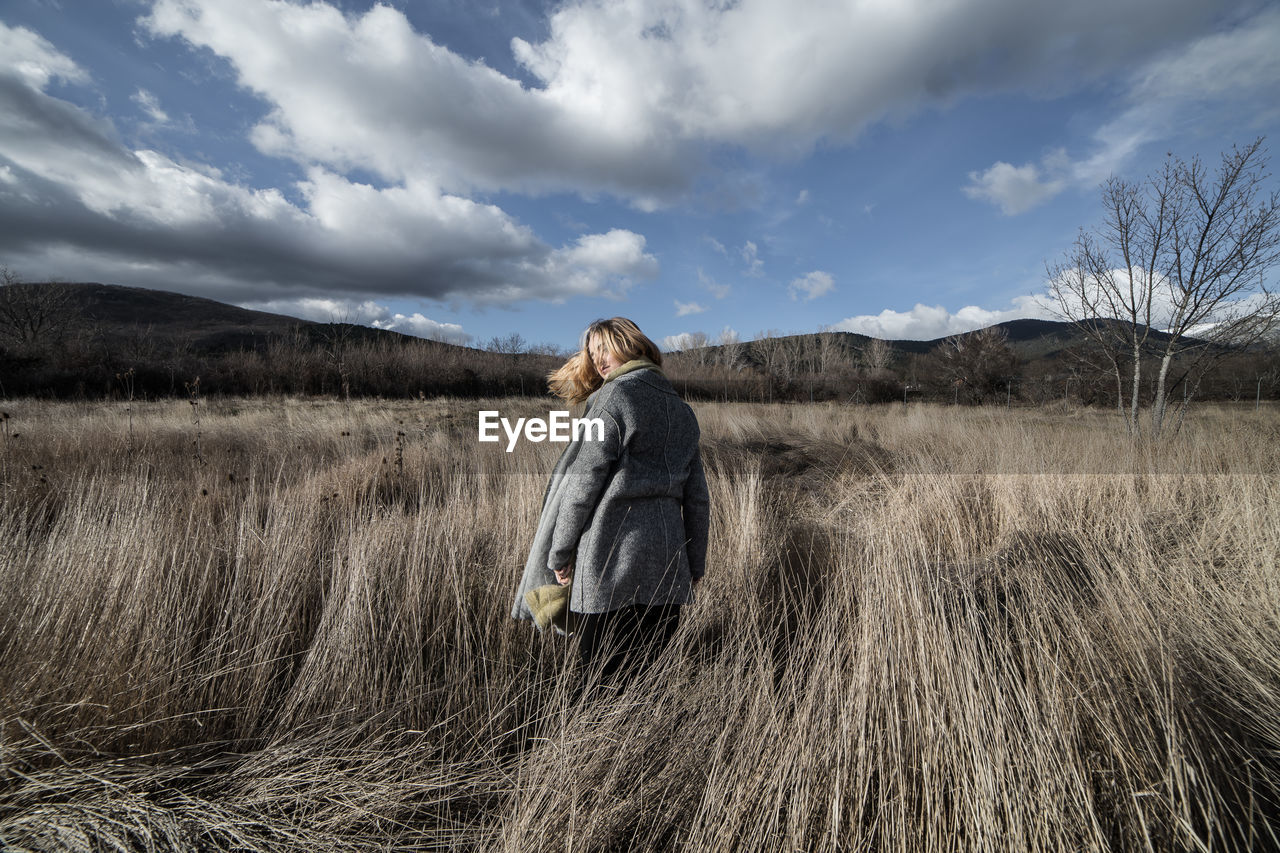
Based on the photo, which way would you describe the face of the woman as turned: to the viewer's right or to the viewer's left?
to the viewer's left

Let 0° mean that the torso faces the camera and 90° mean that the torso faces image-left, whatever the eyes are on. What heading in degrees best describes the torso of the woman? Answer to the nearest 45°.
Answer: approximately 135°
